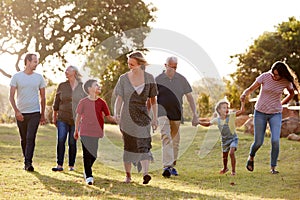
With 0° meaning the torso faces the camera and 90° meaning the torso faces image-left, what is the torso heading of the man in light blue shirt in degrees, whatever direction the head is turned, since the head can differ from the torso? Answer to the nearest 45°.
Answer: approximately 0°

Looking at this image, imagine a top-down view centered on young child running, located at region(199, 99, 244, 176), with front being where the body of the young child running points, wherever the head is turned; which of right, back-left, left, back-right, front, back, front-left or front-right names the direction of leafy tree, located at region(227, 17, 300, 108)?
back

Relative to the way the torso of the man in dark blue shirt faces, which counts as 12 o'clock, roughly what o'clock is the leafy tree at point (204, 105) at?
The leafy tree is roughly at 6 o'clock from the man in dark blue shirt.

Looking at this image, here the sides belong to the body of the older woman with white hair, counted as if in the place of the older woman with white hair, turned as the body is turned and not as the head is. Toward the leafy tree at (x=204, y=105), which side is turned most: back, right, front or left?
back

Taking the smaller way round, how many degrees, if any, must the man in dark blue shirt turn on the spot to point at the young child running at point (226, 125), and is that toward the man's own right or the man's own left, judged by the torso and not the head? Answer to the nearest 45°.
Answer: approximately 90° to the man's own left

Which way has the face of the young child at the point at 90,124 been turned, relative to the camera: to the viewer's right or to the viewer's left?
to the viewer's right

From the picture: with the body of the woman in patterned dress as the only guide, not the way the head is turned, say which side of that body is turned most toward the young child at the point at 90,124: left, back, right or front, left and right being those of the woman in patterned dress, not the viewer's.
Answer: right
